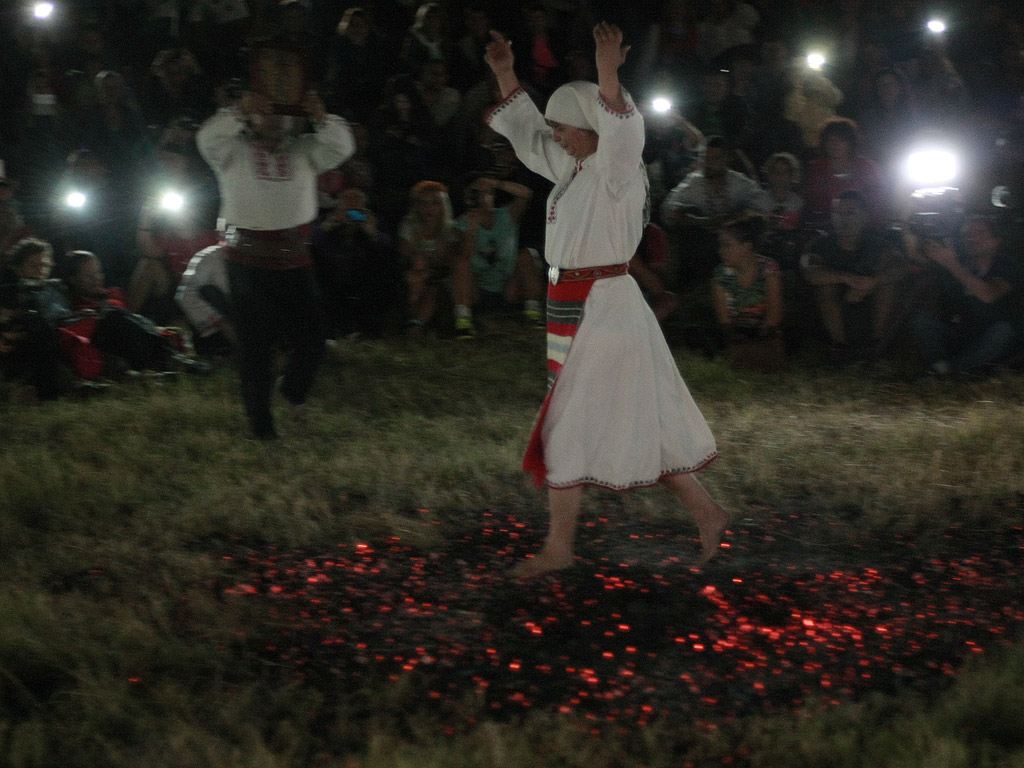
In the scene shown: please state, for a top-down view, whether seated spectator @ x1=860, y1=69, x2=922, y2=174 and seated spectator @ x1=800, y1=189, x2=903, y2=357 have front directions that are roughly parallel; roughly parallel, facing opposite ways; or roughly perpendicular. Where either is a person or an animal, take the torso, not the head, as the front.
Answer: roughly parallel

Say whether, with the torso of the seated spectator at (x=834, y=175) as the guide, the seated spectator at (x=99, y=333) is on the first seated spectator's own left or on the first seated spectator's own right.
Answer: on the first seated spectator's own right

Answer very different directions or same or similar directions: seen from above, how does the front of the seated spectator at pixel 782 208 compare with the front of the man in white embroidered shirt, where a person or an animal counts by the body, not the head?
same or similar directions

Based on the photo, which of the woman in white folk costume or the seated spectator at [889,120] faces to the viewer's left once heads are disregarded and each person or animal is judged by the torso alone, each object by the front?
the woman in white folk costume

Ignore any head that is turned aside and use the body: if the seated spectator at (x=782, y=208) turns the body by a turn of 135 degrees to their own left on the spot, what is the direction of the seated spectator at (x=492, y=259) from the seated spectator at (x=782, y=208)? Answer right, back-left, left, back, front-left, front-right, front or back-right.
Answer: back-left

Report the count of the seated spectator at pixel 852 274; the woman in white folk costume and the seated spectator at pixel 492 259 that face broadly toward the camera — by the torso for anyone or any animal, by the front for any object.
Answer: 2

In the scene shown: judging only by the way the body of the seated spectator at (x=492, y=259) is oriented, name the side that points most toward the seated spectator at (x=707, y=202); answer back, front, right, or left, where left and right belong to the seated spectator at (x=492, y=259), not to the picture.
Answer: left

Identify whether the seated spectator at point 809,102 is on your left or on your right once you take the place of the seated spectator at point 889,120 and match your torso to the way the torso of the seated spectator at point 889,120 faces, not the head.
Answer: on your right

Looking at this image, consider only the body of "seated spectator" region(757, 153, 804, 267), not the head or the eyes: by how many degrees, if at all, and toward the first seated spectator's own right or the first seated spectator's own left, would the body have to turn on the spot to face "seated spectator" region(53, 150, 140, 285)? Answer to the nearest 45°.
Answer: approximately 90° to the first seated spectator's own right

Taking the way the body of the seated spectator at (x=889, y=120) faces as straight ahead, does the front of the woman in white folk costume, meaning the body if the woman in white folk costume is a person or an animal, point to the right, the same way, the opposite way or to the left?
to the right

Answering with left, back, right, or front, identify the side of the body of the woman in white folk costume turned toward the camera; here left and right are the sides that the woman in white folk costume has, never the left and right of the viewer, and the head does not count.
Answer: left

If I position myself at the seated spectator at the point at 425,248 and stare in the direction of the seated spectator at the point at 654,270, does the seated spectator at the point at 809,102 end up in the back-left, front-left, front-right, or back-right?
front-left

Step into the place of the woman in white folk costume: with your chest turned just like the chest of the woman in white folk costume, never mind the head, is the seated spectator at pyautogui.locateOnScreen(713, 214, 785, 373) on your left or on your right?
on your right

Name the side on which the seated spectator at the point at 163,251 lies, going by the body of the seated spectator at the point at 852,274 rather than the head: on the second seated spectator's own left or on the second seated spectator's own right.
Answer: on the second seated spectator's own right

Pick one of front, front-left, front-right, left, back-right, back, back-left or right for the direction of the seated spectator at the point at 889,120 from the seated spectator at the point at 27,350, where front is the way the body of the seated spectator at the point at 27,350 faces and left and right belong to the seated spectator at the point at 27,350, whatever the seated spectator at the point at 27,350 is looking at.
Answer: front-left

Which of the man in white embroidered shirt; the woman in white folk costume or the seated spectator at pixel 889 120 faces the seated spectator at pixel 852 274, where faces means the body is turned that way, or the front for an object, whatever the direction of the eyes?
the seated spectator at pixel 889 120

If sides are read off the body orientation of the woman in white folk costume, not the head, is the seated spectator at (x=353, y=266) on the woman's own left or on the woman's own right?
on the woman's own right

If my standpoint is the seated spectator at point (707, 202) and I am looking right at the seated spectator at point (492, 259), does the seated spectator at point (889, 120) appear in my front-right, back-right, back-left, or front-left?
back-right

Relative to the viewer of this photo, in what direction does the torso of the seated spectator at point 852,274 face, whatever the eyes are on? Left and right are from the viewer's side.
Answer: facing the viewer

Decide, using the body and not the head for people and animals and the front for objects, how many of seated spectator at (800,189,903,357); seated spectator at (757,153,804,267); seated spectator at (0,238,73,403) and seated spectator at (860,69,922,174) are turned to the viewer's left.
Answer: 0

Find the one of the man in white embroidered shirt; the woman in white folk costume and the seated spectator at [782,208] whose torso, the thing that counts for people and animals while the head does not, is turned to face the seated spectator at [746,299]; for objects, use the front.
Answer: the seated spectator at [782,208]

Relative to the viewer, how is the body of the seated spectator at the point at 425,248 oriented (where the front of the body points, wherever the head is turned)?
toward the camera

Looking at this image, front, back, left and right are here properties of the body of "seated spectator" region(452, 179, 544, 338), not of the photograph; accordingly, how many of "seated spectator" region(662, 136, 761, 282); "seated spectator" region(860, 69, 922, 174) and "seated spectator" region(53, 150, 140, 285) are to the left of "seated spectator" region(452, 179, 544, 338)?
2
